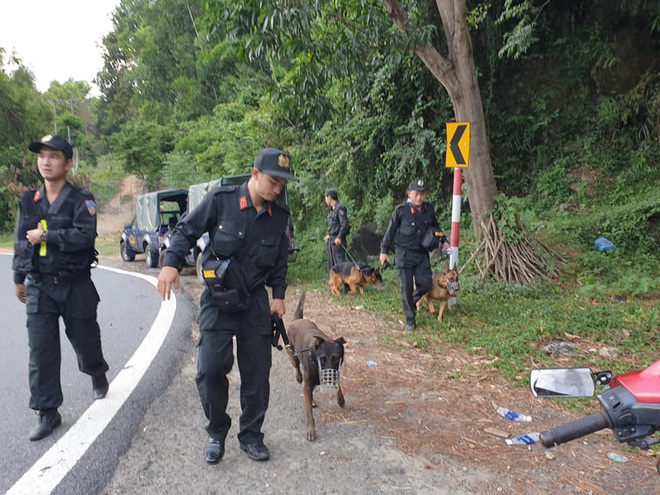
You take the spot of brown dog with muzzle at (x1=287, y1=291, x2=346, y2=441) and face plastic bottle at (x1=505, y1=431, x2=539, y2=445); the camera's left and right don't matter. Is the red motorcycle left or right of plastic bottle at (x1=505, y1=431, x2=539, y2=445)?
right

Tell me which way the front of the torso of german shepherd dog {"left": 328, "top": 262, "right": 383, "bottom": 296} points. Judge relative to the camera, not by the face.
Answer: to the viewer's right

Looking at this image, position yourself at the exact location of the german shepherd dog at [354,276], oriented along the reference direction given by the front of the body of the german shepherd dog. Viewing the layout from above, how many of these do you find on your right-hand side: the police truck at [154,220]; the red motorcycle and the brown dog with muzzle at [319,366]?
2

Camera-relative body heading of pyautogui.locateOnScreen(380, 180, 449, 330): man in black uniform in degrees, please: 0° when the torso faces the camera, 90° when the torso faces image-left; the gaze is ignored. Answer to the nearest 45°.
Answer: approximately 0°

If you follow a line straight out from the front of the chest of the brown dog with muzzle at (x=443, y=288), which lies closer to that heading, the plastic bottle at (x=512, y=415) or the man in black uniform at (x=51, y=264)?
the plastic bottle

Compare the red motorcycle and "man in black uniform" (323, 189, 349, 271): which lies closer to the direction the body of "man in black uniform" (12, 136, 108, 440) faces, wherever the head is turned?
the red motorcycle

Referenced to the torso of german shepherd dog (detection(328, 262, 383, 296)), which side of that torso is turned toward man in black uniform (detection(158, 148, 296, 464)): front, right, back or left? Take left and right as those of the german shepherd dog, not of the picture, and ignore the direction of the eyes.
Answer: right

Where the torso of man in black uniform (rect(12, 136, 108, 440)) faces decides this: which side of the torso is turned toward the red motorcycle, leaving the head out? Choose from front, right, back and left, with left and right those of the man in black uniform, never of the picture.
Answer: left
